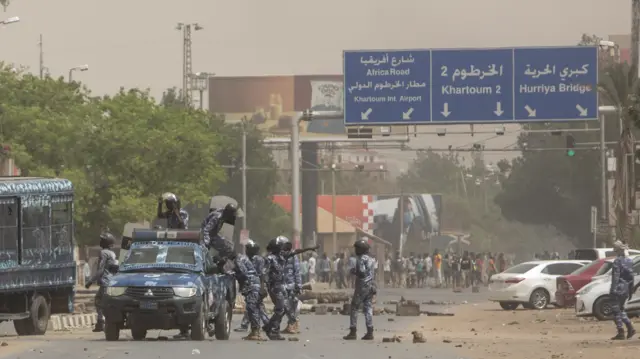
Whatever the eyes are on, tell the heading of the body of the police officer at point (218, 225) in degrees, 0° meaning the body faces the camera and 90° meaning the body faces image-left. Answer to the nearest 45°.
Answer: approximately 270°

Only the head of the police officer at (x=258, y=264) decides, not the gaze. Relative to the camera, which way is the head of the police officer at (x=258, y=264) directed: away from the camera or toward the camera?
away from the camera

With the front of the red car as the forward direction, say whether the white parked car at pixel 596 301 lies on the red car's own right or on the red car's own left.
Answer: on the red car's own left

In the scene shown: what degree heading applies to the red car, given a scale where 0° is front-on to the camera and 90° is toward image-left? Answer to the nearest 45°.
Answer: approximately 45°

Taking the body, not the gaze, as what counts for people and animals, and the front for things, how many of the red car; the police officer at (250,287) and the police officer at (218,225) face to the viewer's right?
2

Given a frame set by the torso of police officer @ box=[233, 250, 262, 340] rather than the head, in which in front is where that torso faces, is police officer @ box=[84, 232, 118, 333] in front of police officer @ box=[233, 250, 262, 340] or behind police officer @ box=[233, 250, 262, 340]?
in front
